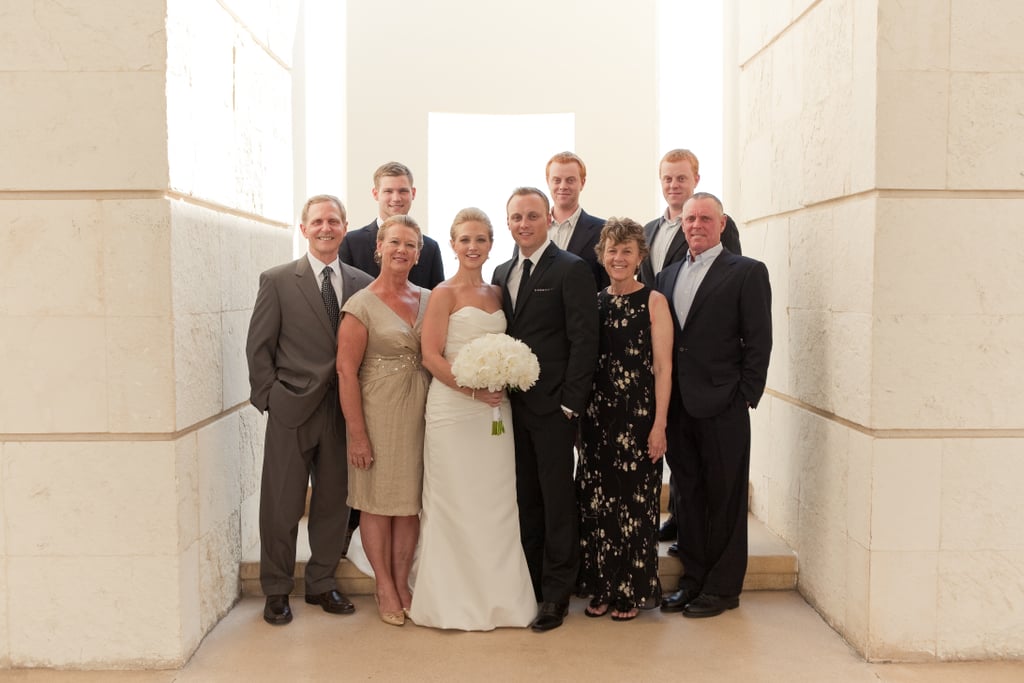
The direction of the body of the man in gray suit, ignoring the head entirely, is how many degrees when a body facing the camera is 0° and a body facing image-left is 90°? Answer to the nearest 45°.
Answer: approximately 315°

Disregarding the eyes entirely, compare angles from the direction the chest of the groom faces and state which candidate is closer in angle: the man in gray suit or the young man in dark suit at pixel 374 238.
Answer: the man in gray suit

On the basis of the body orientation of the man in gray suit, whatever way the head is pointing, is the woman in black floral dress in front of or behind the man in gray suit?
in front

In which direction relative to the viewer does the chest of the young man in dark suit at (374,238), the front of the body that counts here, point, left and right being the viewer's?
facing the viewer

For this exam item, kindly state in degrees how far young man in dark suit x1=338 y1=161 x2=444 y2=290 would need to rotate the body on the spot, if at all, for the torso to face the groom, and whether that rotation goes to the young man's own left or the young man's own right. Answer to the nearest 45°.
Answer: approximately 45° to the young man's own left

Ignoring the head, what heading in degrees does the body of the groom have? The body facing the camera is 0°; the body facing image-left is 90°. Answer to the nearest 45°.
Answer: approximately 45°

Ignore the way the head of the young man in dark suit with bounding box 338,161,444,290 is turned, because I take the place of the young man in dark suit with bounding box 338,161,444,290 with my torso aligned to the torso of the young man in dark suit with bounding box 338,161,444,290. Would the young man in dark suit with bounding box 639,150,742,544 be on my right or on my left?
on my left

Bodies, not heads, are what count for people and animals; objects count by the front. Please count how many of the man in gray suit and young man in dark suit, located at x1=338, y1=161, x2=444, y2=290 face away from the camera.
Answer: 0

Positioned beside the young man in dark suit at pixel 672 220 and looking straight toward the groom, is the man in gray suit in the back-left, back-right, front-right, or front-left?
front-right

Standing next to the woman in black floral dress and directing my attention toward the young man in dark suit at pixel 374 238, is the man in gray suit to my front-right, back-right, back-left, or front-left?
front-left

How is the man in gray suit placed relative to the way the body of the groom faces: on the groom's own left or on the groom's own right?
on the groom's own right

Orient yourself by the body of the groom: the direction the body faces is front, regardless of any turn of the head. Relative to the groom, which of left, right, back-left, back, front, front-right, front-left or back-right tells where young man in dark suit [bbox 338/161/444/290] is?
right
